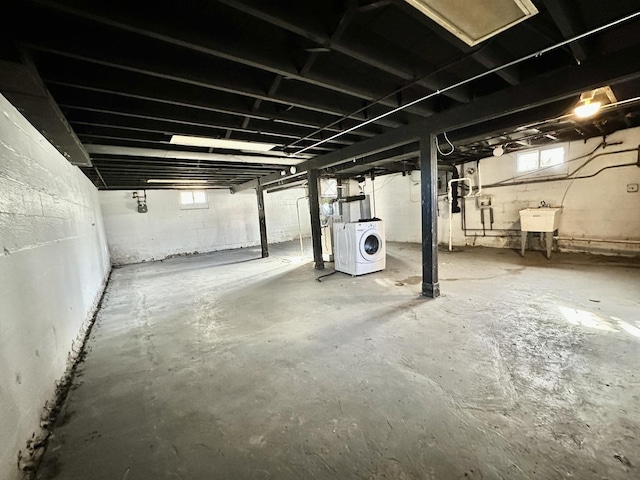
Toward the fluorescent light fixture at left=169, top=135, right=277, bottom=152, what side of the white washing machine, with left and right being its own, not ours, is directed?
right

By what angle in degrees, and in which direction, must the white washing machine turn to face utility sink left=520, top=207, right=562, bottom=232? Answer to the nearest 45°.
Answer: approximately 45° to its left

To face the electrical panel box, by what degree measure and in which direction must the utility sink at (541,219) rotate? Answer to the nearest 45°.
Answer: approximately 135° to its right

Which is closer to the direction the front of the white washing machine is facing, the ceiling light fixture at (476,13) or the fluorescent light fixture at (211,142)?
the ceiling light fixture

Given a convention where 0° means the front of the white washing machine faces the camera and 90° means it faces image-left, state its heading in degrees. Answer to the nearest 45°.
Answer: approximately 315°

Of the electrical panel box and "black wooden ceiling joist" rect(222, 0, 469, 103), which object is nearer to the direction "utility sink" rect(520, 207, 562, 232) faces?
the black wooden ceiling joist

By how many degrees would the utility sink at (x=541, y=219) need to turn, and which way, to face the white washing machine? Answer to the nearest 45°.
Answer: approximately 45° to its right

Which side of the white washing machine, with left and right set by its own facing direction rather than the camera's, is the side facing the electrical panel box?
left

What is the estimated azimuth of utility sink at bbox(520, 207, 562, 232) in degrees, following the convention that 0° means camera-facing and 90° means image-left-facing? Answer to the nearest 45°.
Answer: approximately 0°
